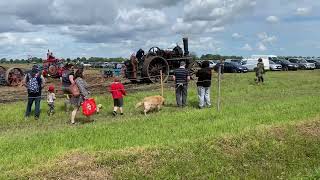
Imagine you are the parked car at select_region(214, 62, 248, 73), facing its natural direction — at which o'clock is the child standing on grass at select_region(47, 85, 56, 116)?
The child standing on grass is roughly at 2 o'clock from the parked car.
